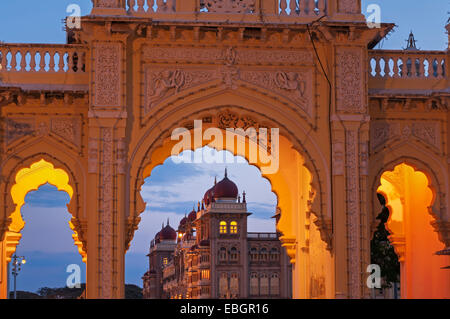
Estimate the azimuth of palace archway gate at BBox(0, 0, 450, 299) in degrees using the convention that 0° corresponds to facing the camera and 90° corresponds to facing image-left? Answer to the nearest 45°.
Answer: approximately 0°
